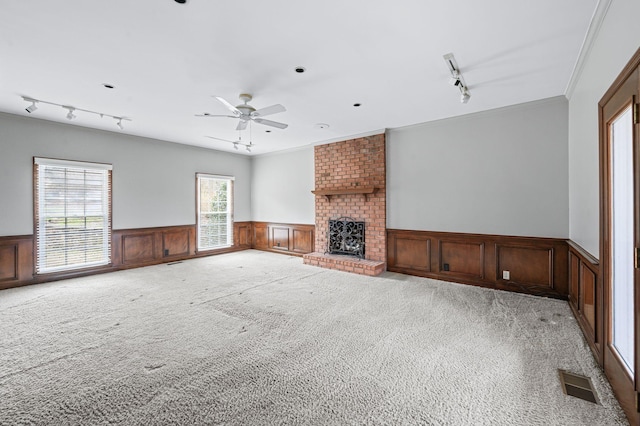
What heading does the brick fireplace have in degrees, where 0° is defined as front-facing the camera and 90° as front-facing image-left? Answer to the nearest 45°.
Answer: approximately 45°

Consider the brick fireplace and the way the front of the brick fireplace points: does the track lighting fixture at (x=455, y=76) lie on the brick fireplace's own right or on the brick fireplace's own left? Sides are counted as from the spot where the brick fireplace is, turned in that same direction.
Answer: on the brick fireplace's own left

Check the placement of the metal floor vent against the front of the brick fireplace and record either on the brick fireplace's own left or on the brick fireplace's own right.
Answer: on the brick fireplace's own left

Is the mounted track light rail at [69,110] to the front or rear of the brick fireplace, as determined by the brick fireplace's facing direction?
to the front

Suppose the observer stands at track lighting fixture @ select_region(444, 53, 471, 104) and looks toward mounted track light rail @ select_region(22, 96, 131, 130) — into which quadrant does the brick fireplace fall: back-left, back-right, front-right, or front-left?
front-right
